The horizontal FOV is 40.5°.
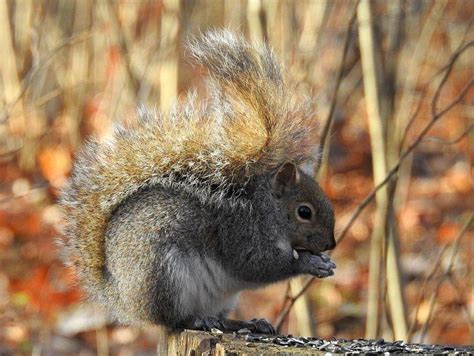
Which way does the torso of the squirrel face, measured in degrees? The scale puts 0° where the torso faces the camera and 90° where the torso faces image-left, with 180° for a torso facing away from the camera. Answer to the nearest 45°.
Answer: approximately 270°
